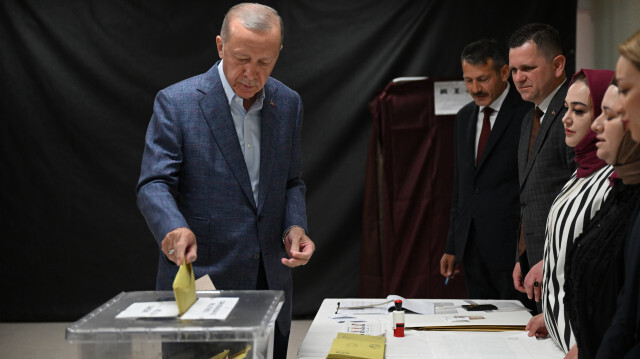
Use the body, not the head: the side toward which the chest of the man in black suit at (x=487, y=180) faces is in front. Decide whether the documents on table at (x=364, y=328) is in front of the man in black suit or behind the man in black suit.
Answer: in front

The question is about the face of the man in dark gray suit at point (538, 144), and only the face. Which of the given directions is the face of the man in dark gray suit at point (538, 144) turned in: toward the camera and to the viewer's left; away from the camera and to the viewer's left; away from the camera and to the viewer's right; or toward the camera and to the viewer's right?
toward the camera and to the viewer's left

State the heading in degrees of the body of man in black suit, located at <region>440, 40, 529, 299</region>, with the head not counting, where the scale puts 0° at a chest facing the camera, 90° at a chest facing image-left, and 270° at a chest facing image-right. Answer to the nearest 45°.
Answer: approximately 45°

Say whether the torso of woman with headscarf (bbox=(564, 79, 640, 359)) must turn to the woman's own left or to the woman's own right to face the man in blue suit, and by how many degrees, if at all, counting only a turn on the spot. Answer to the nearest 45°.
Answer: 0° — they already face them

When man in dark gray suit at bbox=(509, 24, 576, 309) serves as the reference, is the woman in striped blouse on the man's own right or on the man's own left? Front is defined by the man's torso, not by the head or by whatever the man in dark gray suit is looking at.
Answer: on the man's own left

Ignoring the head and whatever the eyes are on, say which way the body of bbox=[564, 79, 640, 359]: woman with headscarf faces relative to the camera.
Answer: to the viewer's left

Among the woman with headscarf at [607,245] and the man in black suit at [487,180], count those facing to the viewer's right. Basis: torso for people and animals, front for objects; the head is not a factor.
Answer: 0

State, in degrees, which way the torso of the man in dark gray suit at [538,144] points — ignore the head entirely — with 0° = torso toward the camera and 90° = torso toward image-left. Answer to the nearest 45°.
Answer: approximately 45°

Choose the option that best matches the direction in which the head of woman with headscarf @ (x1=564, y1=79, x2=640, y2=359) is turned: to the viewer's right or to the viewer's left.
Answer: to the viewer's left

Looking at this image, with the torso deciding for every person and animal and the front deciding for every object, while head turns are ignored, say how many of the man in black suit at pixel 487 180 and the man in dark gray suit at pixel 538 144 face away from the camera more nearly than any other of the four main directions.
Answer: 0
